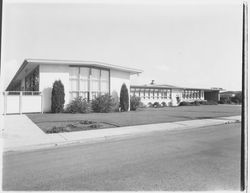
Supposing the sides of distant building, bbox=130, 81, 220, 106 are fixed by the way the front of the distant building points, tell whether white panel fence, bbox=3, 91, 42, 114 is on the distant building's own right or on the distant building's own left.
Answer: on the distant building's own right

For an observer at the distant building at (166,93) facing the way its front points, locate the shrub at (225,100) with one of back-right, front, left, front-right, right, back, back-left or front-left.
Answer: left

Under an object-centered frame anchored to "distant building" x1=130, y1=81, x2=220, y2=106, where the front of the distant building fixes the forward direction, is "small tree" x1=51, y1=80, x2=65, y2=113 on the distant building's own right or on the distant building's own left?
on the distant building's own right

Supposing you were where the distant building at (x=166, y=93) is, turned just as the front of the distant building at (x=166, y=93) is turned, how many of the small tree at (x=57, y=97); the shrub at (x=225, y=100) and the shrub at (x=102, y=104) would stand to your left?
1

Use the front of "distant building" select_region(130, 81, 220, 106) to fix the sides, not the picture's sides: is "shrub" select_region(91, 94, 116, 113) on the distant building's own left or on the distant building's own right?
on the distant building's own right

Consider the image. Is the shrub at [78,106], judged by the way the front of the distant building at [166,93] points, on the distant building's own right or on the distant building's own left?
on the distant building's own right

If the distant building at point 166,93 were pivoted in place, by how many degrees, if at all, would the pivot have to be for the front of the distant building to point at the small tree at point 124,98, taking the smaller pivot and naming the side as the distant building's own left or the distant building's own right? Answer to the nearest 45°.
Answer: approximately 45° to the distant building's own right

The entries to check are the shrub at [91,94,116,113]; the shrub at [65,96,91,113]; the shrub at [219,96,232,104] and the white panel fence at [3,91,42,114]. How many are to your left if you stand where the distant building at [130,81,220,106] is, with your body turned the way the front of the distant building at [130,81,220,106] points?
1
